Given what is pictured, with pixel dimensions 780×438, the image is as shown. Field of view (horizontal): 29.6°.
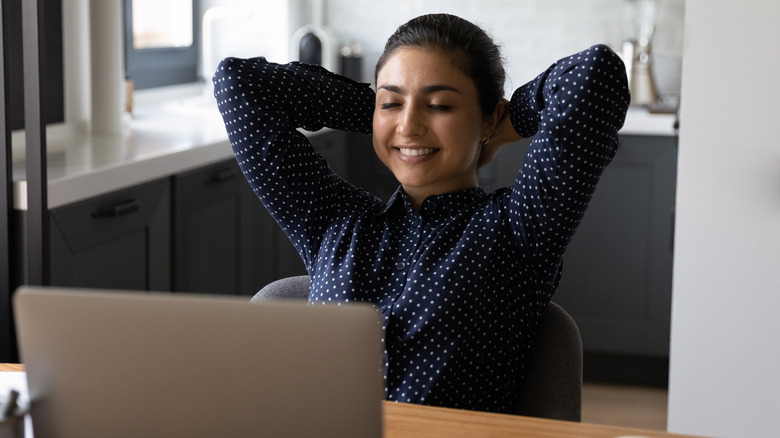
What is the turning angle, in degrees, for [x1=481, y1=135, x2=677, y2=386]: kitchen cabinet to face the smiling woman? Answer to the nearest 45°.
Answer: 0° — it already faces them

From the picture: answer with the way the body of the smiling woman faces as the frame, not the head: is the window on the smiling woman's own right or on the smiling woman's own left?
on the smiling woman's own right

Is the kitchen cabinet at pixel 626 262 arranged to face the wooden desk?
yes

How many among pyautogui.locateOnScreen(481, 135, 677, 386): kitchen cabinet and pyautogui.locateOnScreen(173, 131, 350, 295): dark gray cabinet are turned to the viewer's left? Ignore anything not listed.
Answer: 0

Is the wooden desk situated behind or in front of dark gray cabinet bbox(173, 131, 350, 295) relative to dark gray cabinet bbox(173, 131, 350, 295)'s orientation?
in front

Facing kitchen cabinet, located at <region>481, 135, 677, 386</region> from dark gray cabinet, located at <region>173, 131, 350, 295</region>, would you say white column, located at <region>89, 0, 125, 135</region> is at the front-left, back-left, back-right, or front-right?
back-left

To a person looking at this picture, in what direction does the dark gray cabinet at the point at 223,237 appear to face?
facing the viewer and to the right of the viewer

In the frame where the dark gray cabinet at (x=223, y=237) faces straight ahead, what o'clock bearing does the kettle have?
The kettle is roughly at 8 o'clock from the dark gray cabinet.

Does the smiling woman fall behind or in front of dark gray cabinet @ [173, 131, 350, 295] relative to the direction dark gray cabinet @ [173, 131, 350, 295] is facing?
in front

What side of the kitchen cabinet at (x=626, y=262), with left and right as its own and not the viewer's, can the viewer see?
front

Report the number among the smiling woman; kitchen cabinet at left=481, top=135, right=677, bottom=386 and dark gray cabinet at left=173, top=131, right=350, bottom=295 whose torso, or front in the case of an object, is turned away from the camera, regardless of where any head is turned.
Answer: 0

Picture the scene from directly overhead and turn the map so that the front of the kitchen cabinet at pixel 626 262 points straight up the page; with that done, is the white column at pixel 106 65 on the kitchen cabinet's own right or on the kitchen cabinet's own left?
on the kitchen cabinet's own right

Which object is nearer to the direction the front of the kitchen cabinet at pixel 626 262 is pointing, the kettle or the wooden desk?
the wooden desk

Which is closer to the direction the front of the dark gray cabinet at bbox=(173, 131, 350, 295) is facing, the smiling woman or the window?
the smiling woman

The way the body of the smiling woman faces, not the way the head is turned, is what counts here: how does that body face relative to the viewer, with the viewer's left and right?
facing the viewer and to the left of the viewer
